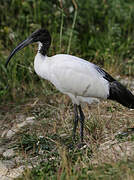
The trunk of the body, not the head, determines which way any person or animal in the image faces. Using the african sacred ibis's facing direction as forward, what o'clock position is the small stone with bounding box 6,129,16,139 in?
The small stone is roughly at 1 o'clock from the african sacred ibis.

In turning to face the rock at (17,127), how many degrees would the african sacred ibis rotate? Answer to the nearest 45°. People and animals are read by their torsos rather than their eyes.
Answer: approximately 45° to its right

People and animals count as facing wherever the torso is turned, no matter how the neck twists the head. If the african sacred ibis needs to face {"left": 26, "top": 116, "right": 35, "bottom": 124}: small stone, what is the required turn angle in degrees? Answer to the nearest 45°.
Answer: approximately 45° to its right

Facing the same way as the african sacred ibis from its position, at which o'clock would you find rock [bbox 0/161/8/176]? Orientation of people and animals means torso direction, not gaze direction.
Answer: The rock is roughly at 11 o'clock from the african sacred ibis.

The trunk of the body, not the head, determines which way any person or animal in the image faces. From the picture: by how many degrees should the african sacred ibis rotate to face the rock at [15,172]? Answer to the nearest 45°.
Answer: approximately 45° to its left

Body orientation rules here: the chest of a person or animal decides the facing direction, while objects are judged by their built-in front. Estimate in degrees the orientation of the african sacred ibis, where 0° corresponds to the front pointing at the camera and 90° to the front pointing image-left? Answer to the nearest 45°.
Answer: approximately 90°
